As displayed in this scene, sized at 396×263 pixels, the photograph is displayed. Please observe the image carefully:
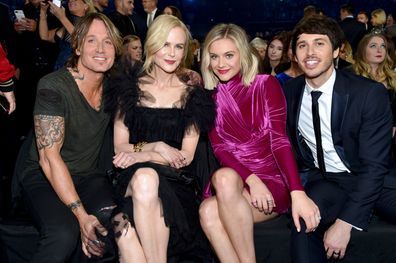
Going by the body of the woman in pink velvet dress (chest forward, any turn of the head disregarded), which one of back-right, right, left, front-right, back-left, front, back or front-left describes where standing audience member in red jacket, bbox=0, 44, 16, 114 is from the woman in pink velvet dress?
front-right

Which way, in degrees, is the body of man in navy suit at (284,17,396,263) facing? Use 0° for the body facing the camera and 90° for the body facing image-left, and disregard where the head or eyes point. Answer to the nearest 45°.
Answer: approximately 45°

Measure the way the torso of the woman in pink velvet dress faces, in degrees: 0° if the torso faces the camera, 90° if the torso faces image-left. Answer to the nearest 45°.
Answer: approximately 45°

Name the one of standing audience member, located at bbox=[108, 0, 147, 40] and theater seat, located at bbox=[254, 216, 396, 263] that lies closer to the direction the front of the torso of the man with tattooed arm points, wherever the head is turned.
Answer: the theater seat

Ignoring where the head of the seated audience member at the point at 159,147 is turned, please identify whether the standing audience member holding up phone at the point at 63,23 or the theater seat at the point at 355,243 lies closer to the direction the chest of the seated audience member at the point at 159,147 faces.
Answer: the theater seat

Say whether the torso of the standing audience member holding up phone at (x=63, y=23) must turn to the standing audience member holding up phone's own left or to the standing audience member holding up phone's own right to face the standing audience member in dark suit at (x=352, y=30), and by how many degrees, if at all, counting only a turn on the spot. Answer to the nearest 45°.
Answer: approximately 135° to the standing audience member holding up phone's own left

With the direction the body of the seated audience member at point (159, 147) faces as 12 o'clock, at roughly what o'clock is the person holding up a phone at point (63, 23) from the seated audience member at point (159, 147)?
the person holding up a phone at point (63, 23) is roughly at 5 o'clock from the seated audience member at point (159, 147).
